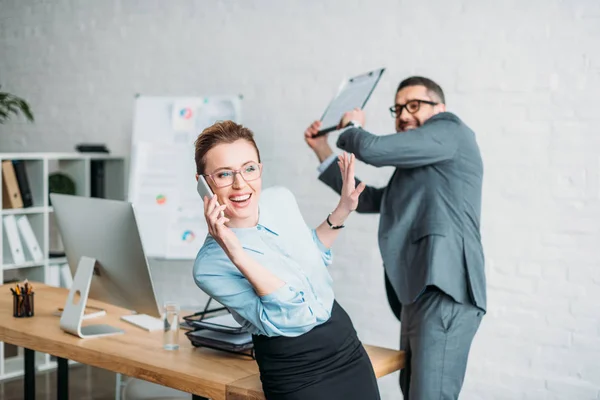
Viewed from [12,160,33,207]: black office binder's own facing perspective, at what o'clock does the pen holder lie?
The pen holder is roughly at 12 o'clock from the black office binder.

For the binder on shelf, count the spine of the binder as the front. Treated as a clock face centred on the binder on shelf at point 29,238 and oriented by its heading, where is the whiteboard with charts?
The whiteboard with charts is roughly at 10 o'clock from the binder on shelf.

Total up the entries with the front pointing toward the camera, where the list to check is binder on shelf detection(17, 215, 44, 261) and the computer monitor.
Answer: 1

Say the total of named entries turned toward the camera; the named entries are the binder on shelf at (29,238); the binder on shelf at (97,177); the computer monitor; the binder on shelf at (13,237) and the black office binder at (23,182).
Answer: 4

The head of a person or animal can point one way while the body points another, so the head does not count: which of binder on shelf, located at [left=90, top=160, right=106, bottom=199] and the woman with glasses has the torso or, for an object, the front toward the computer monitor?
the binder on shelf

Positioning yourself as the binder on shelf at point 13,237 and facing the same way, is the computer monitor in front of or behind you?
in front

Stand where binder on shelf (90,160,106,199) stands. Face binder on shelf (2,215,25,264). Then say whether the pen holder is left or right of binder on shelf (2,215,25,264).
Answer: left

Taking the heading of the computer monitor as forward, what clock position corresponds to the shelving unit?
The shelving unit is roughly at 10 o'clock from the computer monitor.

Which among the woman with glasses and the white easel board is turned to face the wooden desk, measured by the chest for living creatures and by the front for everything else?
the white easel board
